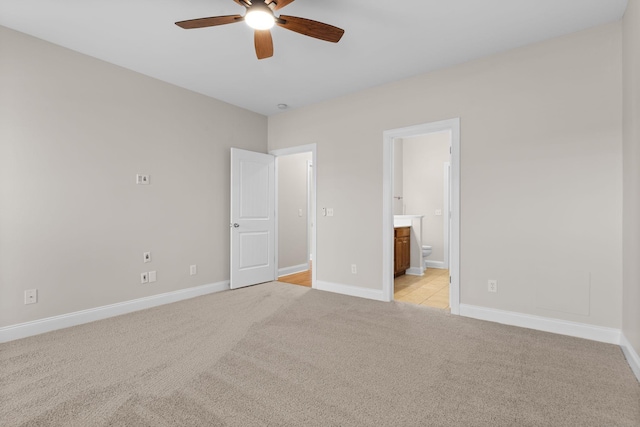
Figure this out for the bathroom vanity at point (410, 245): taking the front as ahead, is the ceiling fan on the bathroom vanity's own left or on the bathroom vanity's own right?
on the bathroom vanity's own right

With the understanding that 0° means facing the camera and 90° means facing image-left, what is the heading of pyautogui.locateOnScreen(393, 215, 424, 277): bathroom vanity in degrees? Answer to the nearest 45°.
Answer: approximately 315°

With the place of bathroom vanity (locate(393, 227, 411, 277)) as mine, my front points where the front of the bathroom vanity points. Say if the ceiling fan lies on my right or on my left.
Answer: on my right

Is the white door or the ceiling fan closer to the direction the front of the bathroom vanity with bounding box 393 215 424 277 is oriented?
the ceiling fan

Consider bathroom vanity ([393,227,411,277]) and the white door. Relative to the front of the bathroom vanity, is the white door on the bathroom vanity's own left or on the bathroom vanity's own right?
on the bathroom vanity's own right

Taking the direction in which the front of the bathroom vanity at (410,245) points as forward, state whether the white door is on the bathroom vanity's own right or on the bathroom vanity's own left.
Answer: on the bathroom vanity's own right
